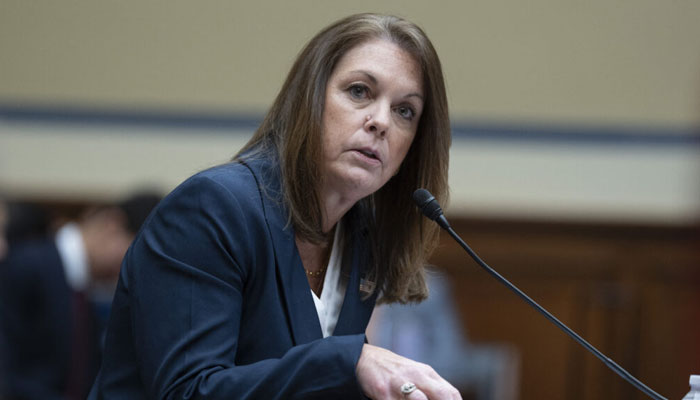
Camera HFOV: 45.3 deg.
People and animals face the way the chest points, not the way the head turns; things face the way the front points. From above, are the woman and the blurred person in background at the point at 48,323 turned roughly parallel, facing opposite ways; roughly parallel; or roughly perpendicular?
roughly parallel

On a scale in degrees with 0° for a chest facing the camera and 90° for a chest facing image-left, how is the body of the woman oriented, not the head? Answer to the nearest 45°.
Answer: approximately 315°

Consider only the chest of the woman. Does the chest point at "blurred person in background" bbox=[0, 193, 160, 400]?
no

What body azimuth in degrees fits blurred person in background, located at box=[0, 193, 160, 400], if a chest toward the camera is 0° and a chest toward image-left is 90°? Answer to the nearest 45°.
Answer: approximately 315°

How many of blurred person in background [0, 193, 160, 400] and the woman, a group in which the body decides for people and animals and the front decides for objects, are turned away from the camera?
0

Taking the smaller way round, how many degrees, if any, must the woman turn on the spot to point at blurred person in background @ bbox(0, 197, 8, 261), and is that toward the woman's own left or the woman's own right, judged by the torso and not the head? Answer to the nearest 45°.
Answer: approximately 180°
